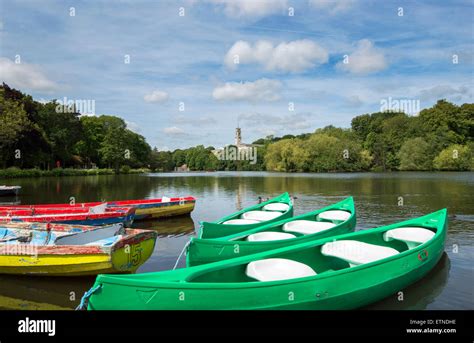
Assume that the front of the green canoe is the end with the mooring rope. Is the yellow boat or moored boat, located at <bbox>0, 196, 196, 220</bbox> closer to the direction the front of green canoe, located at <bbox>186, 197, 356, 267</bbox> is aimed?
the yellow boat

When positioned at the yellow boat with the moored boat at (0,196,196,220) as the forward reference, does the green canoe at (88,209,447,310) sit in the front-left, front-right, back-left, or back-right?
back-right

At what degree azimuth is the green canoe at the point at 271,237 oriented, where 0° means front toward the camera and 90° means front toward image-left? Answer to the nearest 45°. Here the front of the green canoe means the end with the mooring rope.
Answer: approximately 45°
